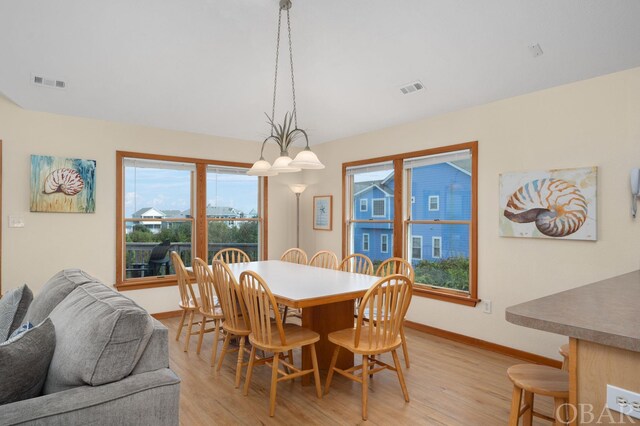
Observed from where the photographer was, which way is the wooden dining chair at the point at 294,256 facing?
facing the viewer and to the left of the viewer

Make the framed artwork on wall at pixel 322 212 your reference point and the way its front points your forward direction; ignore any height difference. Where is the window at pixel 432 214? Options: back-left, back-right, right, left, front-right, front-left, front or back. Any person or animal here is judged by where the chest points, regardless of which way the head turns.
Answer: left

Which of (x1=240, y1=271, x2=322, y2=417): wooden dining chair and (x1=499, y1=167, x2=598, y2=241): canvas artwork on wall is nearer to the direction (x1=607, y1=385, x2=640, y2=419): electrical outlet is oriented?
the wooden dining chair

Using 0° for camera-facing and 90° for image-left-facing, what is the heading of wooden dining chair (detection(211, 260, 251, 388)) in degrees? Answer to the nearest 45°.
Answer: approximately 225°

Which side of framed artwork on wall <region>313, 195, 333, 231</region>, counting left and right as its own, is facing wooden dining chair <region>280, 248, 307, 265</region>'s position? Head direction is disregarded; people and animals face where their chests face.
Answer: front

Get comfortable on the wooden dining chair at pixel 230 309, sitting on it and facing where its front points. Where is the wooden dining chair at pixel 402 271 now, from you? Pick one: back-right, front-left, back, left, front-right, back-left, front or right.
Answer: front-right

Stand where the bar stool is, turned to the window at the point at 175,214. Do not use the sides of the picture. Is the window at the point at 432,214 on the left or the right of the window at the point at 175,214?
right

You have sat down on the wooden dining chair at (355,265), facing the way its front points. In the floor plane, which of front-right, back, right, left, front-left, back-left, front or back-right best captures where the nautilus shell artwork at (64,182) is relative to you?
front-right

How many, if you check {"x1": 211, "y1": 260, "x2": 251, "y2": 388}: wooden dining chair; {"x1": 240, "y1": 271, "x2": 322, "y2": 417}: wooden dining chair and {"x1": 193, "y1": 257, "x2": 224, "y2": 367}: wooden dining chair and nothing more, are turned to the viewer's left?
0

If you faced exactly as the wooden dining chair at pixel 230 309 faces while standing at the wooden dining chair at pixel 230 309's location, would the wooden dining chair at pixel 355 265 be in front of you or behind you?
in front

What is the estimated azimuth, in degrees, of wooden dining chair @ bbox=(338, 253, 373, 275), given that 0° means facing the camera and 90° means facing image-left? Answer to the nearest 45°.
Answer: approximately 45°
